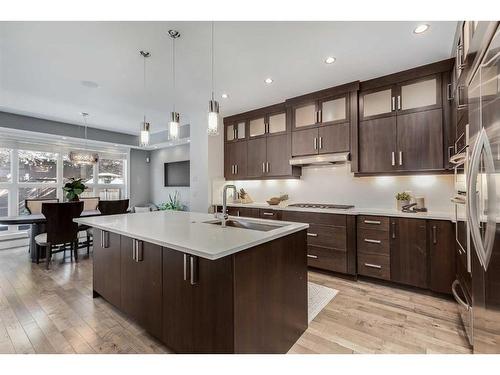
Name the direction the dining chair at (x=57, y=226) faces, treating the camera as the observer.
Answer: facing away from the viewer and to the left of the viewer

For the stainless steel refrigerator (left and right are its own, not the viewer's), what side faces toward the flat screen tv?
front

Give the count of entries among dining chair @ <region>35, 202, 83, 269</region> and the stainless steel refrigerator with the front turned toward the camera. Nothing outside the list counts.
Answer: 0

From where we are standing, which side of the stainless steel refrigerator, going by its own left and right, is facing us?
left

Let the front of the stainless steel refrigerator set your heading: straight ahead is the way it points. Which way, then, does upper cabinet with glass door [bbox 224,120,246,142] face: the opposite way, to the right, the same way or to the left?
to the left

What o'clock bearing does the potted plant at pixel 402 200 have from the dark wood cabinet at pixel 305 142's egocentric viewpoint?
The potted plant is roughly at 8 o'clock from the dark wood cabinet.

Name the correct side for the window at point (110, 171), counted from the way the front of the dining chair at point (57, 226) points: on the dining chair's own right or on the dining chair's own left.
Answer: on the dining chair's own right

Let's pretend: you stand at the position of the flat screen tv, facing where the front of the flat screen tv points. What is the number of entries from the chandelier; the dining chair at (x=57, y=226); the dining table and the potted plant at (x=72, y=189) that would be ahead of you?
4

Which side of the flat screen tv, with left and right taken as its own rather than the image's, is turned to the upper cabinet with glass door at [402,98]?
left

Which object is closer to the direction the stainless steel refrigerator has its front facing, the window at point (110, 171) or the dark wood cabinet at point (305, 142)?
the window

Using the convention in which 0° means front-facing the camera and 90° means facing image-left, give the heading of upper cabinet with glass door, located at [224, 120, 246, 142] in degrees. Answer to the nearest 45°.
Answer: approximately 45°

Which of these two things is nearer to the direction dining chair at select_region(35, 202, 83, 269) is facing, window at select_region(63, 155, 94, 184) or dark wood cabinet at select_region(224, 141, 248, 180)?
the window

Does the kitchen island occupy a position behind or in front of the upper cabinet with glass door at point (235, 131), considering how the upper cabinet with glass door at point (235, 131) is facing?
in front

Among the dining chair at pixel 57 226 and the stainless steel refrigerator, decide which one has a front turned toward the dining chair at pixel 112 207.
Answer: the stainless steel refrigerator
